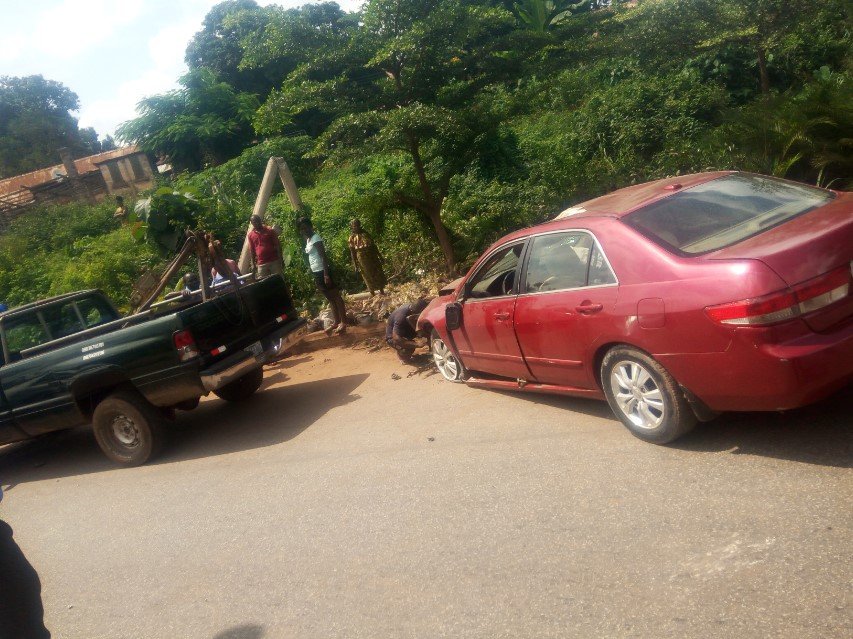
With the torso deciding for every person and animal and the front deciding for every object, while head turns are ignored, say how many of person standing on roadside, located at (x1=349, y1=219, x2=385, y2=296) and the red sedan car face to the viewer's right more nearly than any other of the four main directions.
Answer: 0

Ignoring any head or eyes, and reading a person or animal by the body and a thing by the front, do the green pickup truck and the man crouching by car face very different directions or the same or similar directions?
very different directions

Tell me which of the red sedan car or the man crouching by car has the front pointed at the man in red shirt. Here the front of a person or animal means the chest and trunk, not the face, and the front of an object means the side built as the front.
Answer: the red sedan car

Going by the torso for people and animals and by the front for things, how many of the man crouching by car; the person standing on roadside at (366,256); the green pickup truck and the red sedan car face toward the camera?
1

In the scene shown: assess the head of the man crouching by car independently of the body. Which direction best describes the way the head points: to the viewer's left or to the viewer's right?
to the viewer's right

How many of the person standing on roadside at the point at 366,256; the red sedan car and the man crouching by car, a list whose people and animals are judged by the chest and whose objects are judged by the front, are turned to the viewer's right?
1

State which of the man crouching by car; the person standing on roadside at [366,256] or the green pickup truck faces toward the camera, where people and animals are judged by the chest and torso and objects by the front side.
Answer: the person standing on roadside

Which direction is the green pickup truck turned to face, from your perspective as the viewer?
facing away from the viewer and to the left of the viewer

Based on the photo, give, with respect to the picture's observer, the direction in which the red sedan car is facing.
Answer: facing away from the viewer and to the left of the viewer

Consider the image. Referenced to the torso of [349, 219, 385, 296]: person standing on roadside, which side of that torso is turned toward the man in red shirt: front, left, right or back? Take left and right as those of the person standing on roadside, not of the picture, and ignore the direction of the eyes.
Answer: right

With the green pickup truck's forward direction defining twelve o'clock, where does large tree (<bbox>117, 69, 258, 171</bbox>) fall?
The large tree is roughly at 2 o'clock from the green pickup truck.

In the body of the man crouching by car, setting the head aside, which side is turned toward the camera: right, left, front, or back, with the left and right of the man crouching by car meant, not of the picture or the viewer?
right

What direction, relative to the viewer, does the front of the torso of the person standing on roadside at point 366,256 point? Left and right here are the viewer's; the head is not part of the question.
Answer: facing the viewer

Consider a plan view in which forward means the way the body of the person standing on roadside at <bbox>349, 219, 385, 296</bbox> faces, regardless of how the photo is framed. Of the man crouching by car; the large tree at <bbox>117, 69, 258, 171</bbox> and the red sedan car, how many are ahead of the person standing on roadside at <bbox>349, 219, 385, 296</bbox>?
2

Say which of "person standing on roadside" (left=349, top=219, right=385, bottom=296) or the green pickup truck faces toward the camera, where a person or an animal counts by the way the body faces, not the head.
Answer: the person standing on roadside
